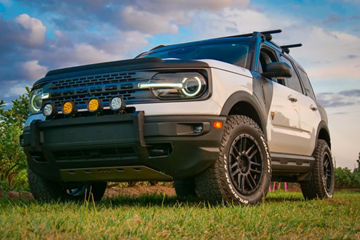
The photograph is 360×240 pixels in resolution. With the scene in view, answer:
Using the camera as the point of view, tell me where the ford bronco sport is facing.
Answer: facing the viewer and to the left of the viewer
